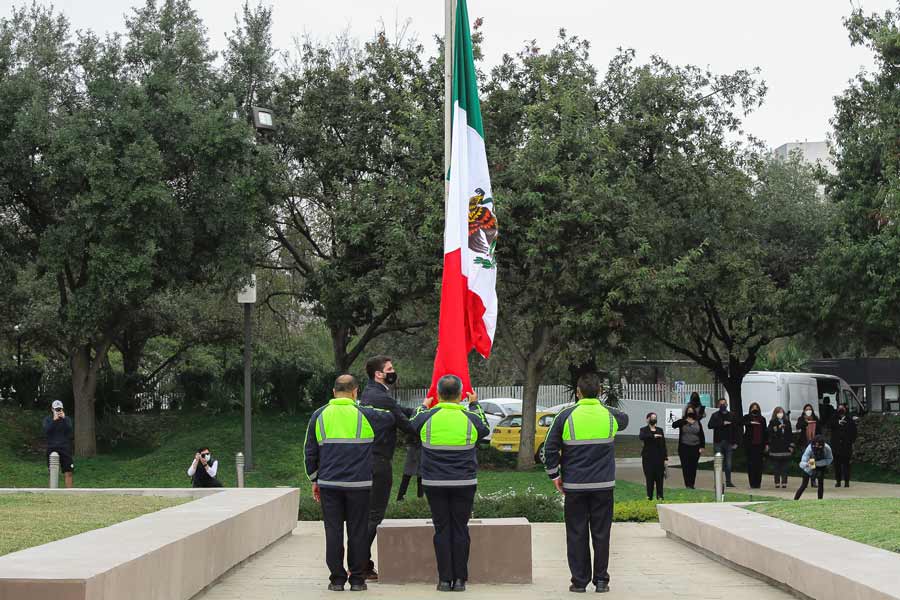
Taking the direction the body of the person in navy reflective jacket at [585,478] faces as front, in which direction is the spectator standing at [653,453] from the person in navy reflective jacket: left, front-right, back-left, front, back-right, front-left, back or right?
front

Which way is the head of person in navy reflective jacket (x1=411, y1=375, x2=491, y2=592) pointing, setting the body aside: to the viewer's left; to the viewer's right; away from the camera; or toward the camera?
away from the camera

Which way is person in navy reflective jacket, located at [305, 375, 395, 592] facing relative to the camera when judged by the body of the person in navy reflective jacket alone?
away from the camera

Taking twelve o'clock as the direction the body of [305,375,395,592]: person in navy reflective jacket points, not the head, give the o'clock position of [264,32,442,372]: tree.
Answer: The tree is roughly at 12 o'clock from the person in navy reflective jacket.

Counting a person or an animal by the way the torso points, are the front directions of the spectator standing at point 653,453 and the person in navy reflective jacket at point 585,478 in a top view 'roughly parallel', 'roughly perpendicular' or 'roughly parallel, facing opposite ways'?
roughly parallel, facing opposite ways

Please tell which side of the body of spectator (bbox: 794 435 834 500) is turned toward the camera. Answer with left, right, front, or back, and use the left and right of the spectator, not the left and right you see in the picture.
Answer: front

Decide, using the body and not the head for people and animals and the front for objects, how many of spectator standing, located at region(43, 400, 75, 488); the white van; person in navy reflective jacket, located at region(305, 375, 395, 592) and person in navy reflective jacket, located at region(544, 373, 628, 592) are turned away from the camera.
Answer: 2

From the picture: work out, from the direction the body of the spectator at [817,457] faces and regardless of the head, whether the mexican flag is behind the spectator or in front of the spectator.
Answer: in front

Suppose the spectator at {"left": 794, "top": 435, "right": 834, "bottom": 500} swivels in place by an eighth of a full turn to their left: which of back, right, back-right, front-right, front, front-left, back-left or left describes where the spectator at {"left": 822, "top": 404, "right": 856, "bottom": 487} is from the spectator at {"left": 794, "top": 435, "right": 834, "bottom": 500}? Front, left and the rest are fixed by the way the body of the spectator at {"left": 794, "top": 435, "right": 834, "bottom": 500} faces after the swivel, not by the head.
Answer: back-left

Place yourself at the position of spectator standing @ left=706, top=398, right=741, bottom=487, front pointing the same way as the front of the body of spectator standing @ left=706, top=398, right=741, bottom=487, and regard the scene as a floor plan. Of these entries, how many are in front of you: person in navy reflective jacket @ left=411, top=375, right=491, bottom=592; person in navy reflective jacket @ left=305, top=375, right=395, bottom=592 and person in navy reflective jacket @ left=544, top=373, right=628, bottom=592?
3

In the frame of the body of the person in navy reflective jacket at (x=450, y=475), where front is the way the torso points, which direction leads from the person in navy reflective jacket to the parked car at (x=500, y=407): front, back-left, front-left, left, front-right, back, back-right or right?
front

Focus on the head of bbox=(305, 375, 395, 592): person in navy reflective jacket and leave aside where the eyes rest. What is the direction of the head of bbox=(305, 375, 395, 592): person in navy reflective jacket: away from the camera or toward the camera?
away from the camera

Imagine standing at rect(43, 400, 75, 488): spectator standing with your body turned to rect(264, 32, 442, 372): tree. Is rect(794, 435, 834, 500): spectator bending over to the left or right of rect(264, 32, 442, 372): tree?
right

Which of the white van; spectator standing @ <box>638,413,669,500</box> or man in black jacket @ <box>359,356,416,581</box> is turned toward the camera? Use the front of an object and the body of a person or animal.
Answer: the spectator standing

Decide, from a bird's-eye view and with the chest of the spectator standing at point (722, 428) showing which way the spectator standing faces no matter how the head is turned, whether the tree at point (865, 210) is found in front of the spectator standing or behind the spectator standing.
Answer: behind

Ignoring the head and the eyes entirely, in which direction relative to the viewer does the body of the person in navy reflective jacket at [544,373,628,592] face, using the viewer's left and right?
facing away from the viewer
